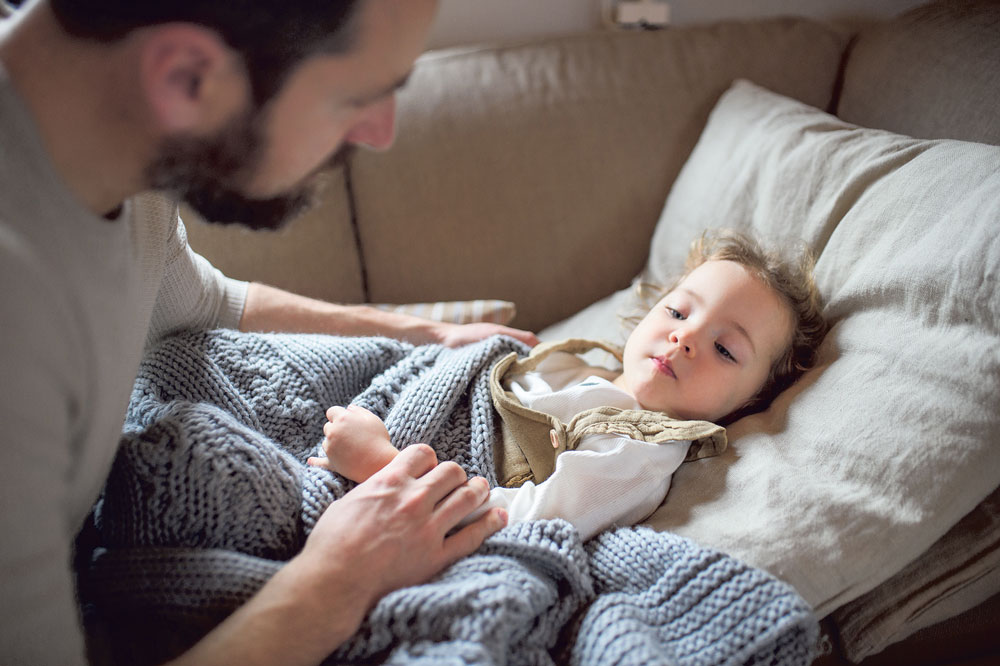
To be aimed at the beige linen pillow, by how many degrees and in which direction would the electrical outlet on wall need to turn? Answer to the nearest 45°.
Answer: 0° — it already faces it

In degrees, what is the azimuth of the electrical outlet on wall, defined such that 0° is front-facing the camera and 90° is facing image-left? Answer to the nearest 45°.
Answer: approximately 0°

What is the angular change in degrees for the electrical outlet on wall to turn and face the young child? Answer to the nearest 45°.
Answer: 0° — it already faces them
